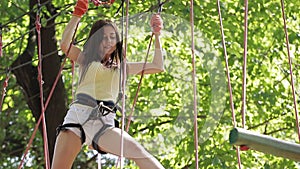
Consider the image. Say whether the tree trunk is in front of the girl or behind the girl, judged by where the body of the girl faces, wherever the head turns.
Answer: behind

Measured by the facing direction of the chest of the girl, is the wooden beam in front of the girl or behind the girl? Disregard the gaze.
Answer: in front

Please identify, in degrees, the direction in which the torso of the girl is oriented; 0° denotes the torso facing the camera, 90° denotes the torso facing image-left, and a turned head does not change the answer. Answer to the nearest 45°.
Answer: approximately 315°

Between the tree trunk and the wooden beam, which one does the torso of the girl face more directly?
the wooden beam
